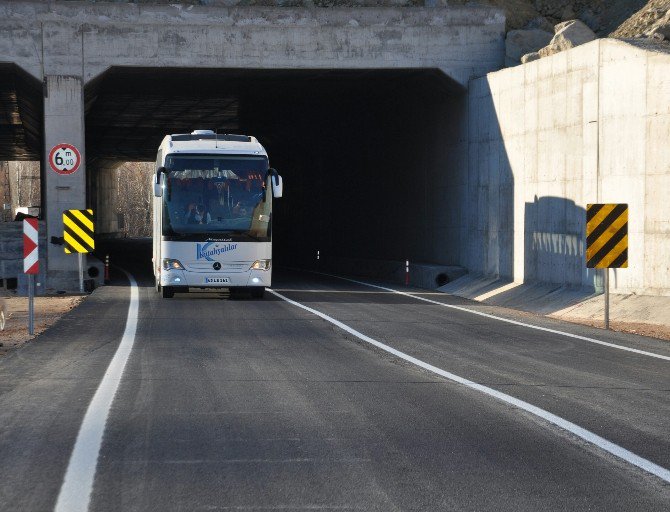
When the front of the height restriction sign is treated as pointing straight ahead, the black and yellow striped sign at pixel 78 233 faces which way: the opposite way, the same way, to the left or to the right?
the same way

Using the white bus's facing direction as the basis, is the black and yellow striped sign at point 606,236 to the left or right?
on its left

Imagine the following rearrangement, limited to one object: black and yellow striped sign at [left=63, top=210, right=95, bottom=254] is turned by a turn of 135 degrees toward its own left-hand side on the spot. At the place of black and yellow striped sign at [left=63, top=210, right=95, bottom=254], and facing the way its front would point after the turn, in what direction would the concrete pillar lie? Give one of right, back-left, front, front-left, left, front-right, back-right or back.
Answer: front-left

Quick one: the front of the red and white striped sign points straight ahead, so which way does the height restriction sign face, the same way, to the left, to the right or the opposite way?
the same way

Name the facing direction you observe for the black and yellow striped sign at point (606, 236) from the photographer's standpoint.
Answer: facing the viewer

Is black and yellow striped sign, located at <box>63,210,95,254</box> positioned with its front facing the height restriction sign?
no

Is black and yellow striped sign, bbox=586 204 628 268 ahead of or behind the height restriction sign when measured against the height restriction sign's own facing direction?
ahead

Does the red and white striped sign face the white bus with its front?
no

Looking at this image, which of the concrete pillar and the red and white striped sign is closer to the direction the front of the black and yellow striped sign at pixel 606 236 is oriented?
the red and white striped sign

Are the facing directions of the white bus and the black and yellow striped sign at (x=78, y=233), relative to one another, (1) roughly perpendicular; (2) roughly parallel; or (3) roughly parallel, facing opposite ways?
roughly parallel

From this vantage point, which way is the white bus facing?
toward the camera

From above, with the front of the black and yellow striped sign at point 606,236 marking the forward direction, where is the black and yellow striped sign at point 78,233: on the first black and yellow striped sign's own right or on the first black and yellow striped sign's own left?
on the first black and yellow striped sign's own right

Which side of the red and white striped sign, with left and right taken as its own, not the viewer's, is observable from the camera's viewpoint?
front

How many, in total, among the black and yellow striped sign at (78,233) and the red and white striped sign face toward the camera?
2

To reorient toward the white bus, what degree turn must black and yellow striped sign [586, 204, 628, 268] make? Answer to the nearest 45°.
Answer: approximately 90° to its right

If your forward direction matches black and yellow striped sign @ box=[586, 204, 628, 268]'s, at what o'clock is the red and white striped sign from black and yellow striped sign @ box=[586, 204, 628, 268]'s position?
The red and white striped sign is roughly at 2 o'clock from the black and yellow striped sign.
